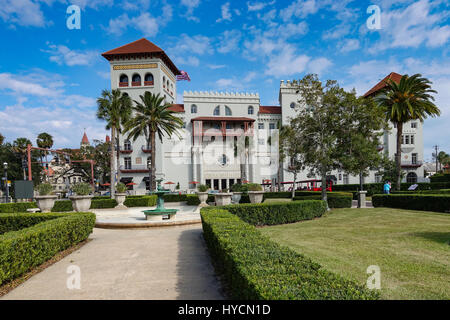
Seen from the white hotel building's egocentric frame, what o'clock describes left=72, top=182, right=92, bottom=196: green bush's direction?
The green bush is roughly at 12 o'clock from the white hotel building.

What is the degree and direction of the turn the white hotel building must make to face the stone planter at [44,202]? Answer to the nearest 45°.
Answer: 0° — it already faces it

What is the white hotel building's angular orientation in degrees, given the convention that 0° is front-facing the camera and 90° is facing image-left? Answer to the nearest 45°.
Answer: approximately 0°

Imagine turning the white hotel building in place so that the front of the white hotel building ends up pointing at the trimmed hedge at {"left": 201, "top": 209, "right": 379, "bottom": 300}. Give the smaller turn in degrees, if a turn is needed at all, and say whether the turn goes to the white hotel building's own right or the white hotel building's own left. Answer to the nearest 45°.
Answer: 0° — it already faces it
